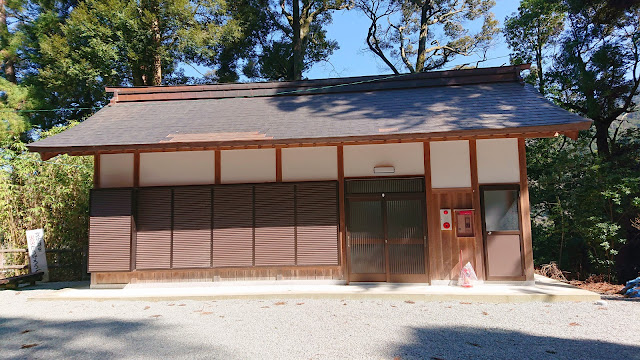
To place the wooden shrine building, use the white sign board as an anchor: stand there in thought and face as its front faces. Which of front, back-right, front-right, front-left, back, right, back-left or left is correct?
front-left

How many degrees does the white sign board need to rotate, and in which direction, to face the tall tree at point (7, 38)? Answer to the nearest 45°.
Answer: approximately 180°

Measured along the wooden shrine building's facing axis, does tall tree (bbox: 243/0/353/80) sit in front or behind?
behind

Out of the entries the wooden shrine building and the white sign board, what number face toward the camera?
2

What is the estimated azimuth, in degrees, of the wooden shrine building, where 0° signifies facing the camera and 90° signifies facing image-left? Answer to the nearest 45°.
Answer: approximately 0°

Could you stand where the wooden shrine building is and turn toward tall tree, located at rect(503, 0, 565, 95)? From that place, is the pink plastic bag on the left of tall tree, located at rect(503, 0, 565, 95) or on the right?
right

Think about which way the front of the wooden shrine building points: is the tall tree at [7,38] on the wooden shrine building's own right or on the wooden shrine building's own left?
on the wooden shrine building's own right

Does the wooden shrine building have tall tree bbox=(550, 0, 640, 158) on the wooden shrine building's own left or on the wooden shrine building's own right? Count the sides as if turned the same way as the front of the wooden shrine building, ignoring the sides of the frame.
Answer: on the wooden shrine building's own left

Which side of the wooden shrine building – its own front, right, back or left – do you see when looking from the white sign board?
right

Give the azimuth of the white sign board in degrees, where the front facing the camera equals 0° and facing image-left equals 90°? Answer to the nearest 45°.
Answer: approximately 0°

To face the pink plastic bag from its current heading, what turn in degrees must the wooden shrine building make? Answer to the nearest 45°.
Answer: approximately 90° to its left
